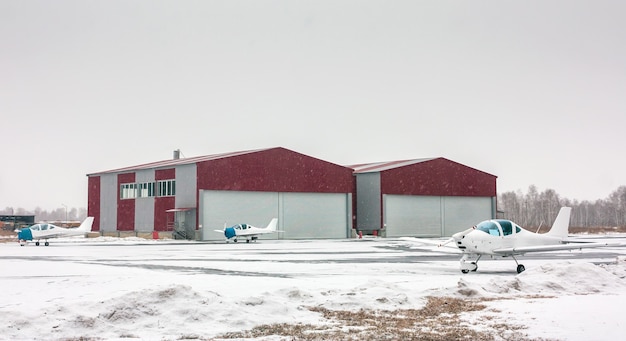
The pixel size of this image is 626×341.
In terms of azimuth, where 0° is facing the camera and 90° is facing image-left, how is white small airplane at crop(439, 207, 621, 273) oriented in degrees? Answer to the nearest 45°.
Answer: approximately 45°
